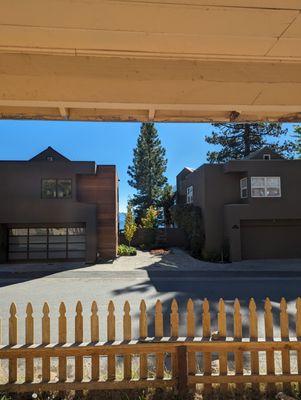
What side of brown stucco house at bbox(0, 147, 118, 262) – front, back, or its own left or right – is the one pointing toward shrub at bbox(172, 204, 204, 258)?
left

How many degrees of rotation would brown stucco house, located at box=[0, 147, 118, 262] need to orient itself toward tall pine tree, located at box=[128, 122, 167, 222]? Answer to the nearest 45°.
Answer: approximately 135° to its left

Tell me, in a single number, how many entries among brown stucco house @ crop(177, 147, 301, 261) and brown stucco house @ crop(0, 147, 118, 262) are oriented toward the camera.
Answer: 2

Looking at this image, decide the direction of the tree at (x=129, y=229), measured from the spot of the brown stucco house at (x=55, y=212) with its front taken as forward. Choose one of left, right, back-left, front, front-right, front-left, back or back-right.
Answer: back-left

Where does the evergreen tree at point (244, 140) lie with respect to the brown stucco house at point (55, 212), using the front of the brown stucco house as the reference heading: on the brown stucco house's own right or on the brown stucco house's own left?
on the brown stucco house's own left

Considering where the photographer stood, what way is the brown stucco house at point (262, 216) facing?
facing the viewer

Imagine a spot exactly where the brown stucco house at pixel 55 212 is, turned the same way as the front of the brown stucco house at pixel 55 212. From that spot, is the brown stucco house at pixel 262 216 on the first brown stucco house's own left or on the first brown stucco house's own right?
on the first brown stucco house's own left

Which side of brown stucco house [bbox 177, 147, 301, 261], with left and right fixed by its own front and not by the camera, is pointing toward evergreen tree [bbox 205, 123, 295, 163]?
back

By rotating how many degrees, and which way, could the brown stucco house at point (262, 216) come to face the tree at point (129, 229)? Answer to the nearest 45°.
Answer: approximately 135° to its right

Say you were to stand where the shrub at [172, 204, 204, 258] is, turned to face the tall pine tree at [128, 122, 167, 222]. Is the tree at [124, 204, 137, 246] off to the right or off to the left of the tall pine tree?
left

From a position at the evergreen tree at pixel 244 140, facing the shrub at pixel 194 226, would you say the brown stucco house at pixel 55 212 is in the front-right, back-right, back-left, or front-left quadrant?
front-right

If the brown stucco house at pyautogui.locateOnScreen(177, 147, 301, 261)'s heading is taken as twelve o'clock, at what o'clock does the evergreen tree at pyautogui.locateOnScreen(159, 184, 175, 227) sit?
The evergreen tree is roughly at 5 o'clock from the brown stucco house.

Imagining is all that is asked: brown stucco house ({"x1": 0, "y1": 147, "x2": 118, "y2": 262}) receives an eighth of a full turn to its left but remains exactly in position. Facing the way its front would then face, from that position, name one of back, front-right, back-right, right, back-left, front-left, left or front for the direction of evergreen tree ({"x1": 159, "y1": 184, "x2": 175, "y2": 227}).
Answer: left

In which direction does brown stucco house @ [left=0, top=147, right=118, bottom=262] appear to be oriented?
toward the camera
